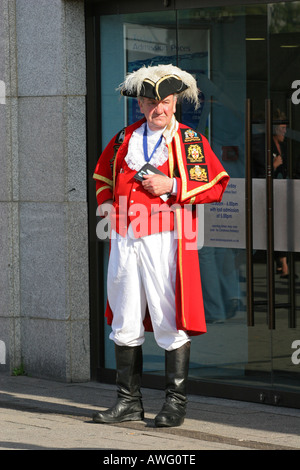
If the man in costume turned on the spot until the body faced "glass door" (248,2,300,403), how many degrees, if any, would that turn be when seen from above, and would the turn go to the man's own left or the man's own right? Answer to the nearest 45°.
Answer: approximately 180°

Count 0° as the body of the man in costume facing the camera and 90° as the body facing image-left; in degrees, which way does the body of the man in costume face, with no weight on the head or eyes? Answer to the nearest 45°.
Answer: approximately 45°
